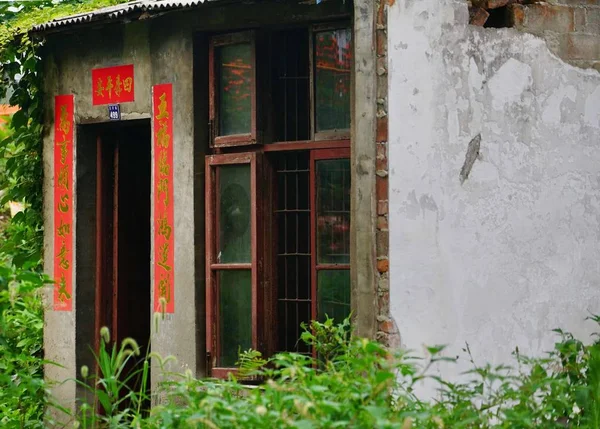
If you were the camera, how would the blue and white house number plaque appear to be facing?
facing the viewer

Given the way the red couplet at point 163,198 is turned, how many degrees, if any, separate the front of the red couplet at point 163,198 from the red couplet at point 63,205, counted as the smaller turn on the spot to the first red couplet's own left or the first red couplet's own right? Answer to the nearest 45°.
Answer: approximately 135° to the first red couplet's own right

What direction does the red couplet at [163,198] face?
toward the camera

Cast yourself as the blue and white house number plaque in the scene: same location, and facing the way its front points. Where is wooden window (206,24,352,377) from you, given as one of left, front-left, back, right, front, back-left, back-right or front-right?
front-left

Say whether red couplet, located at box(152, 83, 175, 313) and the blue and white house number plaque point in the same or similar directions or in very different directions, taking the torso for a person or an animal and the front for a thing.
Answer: same or similar directions

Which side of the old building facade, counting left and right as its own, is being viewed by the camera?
front
